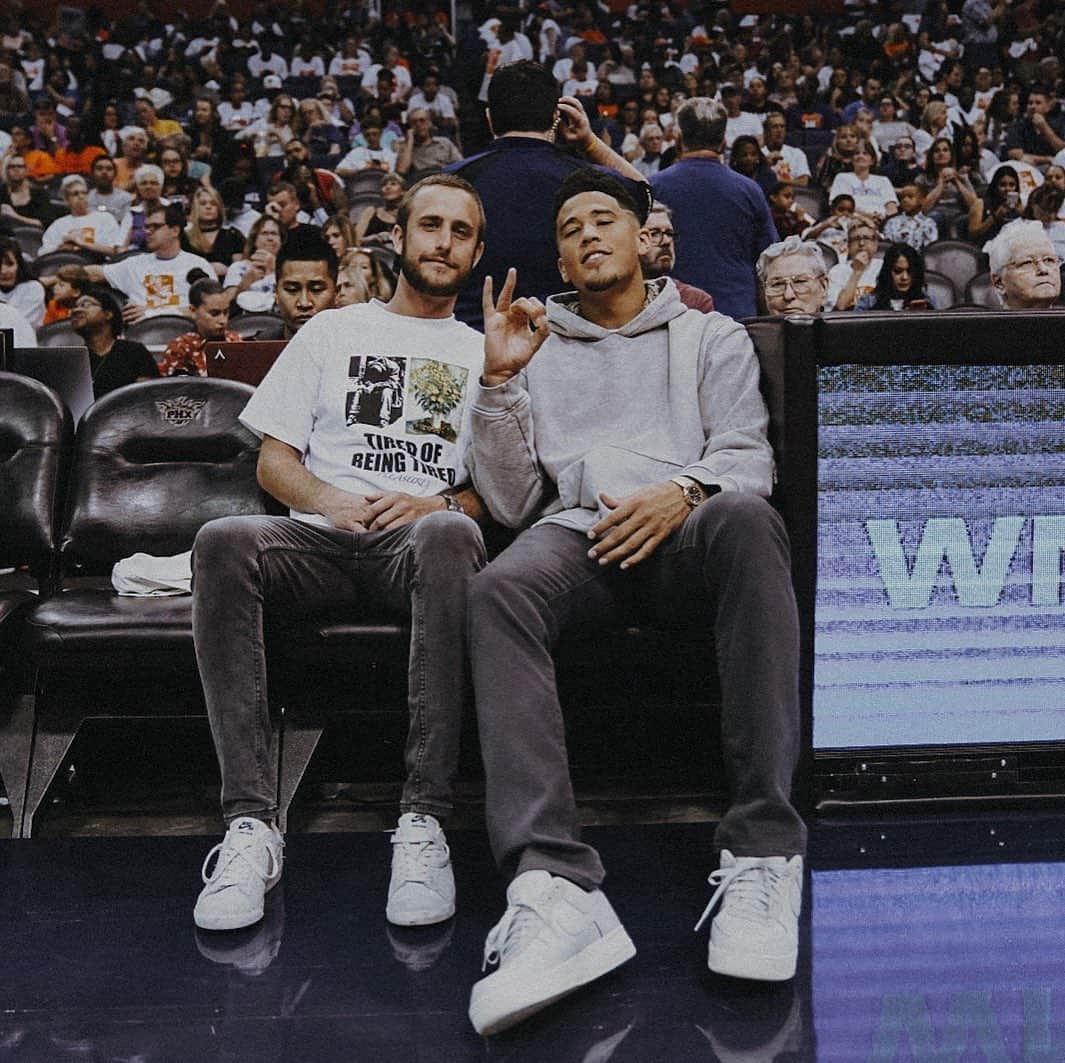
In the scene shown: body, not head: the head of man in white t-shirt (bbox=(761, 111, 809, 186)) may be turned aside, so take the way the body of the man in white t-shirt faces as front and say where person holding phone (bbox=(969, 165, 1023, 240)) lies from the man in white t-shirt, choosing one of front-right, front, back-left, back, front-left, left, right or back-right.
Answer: left

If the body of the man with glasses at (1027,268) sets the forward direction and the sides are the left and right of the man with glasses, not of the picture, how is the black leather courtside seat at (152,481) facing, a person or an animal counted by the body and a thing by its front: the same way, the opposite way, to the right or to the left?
the same way

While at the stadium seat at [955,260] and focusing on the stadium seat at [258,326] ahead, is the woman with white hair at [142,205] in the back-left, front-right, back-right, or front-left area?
front-right

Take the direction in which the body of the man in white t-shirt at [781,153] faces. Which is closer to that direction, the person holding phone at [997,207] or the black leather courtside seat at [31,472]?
the black leather courtside seat

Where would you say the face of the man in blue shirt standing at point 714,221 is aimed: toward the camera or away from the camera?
away from the camera

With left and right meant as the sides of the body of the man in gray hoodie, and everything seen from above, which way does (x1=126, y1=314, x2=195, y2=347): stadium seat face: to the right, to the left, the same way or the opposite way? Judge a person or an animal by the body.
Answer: the same way

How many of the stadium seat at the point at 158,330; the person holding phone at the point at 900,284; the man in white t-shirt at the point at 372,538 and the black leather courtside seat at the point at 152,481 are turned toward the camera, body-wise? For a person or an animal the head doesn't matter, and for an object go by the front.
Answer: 4

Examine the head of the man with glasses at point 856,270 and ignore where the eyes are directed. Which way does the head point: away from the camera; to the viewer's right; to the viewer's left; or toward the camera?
toward the camera

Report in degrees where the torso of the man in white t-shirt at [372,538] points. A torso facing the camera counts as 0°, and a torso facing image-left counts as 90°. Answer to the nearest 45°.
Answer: approximately 0°

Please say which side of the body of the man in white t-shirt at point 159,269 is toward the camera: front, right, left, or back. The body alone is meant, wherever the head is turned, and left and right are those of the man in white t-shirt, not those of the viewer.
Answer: front

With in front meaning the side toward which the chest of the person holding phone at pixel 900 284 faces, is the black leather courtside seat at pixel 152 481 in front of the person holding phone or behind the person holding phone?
in front

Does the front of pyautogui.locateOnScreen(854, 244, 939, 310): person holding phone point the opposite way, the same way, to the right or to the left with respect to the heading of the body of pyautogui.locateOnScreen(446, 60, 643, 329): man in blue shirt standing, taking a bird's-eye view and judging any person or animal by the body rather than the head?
the opposite way

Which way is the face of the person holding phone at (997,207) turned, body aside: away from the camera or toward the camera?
toward the camera

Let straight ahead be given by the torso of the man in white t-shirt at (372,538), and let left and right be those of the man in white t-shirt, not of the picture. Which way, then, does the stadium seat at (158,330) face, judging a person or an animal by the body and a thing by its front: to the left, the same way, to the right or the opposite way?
the same way

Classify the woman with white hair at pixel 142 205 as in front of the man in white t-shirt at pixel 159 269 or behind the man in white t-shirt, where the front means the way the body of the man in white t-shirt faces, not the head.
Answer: behind

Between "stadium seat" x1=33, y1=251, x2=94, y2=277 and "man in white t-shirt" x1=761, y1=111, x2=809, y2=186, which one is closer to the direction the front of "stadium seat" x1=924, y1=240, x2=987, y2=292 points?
the stadium seat

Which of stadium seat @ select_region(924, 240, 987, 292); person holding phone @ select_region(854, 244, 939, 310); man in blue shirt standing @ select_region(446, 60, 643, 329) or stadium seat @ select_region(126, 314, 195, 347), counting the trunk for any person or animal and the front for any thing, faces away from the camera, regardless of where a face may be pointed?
the man in blue shirt standing

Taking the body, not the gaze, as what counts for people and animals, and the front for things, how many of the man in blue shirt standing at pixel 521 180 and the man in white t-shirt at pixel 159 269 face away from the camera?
1

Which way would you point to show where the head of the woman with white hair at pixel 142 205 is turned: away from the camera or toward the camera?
toward the camera
